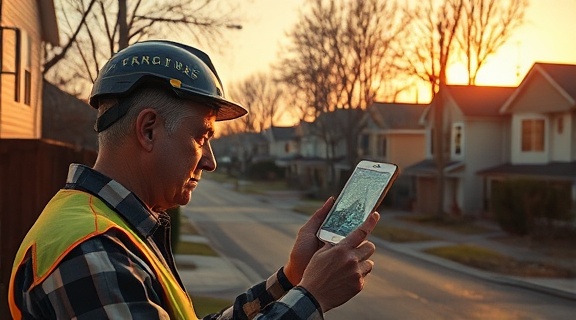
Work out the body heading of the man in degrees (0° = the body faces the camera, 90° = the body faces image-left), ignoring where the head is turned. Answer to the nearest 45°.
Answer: approximately 270°

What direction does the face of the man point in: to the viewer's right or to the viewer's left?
to the viewer's right

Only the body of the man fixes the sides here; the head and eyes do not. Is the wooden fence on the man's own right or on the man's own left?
on the man's own left

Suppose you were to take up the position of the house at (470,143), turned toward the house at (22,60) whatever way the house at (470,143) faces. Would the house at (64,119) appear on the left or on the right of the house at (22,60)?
right

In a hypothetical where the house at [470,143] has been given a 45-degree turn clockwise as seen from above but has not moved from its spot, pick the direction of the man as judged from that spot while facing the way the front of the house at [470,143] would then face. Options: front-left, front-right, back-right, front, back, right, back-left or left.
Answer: left

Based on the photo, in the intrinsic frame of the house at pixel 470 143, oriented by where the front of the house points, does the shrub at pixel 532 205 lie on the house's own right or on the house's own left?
on the house's own left
